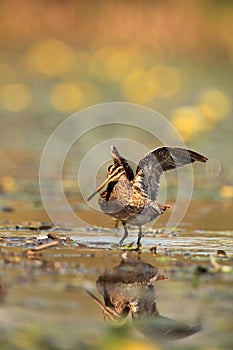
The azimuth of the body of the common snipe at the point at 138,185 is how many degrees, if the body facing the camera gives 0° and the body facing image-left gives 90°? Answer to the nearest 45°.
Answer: approximately 45°
